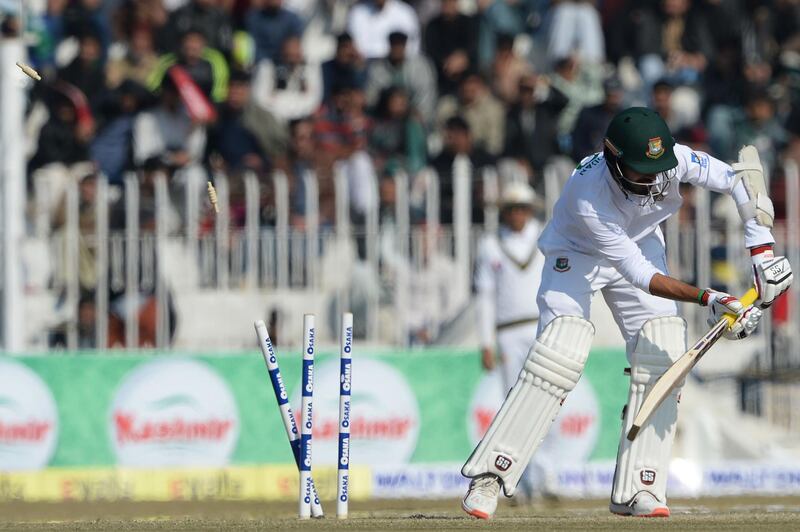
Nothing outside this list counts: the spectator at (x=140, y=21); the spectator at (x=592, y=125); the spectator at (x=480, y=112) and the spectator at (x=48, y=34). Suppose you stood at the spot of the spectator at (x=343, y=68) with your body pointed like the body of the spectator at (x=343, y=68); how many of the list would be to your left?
2

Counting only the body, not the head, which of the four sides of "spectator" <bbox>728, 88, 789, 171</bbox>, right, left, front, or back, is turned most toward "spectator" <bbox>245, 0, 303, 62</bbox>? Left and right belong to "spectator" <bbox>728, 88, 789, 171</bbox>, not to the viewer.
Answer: right

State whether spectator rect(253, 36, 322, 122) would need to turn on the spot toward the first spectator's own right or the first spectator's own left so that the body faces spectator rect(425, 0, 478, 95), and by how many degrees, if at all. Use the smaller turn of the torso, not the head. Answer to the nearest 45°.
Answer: approximately 90° to the first spectator's own left

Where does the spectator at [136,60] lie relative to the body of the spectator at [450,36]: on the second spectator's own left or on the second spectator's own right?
on the second spectator's own right

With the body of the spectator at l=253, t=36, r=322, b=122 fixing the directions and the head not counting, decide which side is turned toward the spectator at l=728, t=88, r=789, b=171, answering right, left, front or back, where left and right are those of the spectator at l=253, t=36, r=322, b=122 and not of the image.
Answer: left

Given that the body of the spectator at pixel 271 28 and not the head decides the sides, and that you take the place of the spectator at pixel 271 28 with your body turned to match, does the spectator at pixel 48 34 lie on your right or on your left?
on your right
